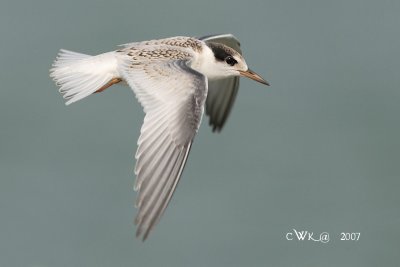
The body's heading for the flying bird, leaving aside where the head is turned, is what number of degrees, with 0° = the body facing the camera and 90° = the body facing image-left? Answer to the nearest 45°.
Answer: approximately 270°
